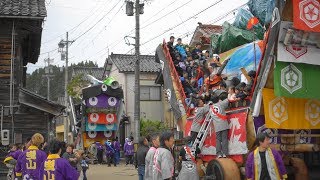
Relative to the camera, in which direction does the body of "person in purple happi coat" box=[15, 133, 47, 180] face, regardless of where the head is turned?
away from the camera

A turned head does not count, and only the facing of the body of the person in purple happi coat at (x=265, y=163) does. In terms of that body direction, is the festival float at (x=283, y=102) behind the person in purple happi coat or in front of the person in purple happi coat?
behind

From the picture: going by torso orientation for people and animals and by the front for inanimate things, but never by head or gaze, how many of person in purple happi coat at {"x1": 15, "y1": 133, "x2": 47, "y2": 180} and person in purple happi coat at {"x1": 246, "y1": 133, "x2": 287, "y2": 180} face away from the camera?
1

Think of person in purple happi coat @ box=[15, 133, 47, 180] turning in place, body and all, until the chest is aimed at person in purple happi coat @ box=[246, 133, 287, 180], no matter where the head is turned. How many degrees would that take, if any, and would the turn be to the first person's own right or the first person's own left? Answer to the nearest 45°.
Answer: approximately 135° to the first person's own right

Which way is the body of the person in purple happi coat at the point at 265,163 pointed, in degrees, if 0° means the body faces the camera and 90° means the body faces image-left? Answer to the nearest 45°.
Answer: approximately 0°

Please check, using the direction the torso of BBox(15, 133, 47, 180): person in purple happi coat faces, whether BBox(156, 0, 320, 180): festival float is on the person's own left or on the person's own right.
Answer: on the person's own right

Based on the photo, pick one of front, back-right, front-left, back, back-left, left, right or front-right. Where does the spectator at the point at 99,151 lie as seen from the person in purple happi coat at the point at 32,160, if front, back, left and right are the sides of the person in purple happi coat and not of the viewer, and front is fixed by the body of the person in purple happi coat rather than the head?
front

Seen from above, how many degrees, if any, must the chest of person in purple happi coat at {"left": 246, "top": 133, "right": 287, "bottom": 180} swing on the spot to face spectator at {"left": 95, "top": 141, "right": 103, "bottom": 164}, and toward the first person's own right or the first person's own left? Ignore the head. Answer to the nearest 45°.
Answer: approximately 135° to the first person's own right

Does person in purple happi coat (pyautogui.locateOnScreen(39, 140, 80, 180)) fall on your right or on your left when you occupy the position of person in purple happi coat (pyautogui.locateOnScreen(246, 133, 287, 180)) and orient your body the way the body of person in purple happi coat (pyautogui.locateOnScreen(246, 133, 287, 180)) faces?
on your right

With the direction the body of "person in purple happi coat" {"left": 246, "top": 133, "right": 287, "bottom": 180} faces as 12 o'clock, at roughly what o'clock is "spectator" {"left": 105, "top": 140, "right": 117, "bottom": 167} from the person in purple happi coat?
The spectator is roughly at 5 o'clock from the person in purple happi coat.
